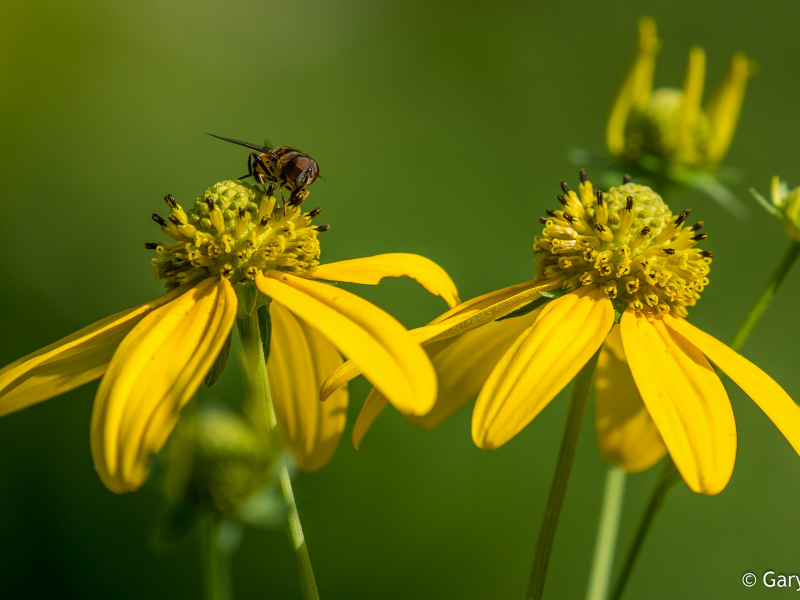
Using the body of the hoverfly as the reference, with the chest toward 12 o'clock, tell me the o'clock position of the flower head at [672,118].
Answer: The flower head is roughly at 10 o'clock from the hoverfly.

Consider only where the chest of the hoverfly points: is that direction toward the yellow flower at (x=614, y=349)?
yes

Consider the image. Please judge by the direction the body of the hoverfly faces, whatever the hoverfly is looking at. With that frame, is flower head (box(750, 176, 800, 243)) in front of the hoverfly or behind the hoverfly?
in front

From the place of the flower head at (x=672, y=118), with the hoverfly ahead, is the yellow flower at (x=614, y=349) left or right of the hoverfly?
left

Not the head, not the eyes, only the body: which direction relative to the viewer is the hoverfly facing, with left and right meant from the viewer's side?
facing the viewer and to the right of the viewer
